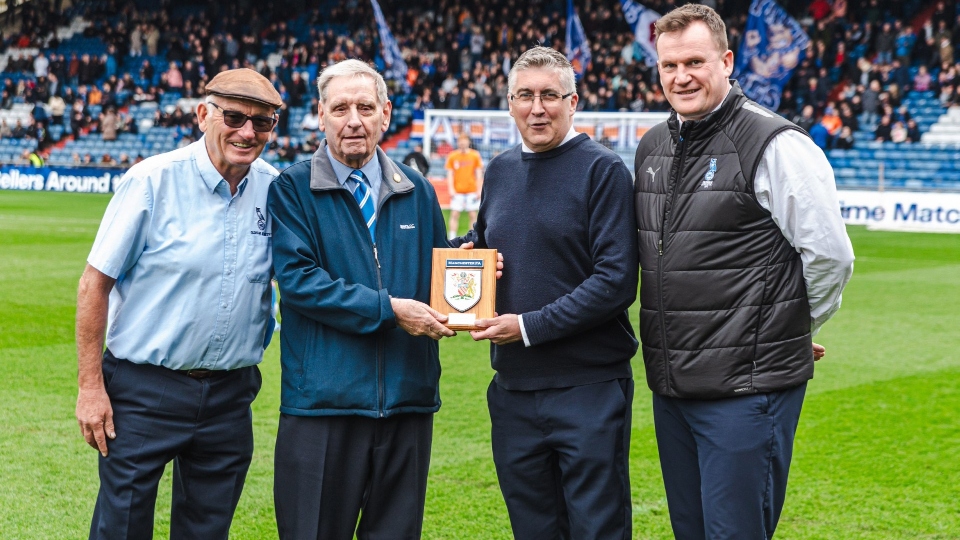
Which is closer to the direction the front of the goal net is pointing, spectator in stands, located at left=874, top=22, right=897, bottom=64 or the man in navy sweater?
the man in navy sweater

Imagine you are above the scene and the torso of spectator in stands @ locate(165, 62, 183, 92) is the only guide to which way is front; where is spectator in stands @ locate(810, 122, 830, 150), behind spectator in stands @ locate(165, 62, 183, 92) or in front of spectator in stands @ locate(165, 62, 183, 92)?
in front

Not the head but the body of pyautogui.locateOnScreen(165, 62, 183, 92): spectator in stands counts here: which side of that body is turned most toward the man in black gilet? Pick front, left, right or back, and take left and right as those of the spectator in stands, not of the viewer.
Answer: front

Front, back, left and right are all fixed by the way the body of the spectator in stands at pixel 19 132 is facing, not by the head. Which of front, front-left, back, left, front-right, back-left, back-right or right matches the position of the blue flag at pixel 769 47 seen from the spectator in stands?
front-left

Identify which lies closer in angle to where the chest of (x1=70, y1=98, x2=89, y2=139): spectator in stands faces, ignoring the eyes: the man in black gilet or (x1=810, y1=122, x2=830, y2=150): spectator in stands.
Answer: the man in black gilet

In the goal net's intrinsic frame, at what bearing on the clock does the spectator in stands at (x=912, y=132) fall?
The spectator in stands is roughly at 9 o'clock from the goal net.

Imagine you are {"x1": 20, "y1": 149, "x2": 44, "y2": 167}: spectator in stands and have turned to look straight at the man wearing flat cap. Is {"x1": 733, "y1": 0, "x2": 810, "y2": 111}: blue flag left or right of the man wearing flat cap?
left

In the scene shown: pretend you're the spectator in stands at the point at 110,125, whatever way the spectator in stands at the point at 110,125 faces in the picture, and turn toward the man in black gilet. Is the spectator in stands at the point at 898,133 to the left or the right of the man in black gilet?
left

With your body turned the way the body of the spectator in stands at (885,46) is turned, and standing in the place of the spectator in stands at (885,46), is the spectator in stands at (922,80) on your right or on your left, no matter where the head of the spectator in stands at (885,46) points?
on your left

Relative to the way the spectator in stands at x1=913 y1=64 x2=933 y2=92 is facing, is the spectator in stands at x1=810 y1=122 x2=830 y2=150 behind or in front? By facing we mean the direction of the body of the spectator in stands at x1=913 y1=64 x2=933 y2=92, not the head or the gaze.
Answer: in front
